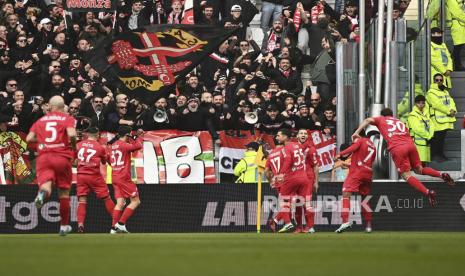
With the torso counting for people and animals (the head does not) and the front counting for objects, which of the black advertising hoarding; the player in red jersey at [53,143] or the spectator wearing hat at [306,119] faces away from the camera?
the player in red jersey

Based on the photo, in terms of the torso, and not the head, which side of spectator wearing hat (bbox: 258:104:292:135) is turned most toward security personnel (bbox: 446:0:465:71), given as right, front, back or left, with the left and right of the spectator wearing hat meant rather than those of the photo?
left

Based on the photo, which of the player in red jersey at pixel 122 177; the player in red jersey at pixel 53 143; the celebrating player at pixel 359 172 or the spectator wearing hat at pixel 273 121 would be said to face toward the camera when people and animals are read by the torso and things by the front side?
the spectator wearing hat

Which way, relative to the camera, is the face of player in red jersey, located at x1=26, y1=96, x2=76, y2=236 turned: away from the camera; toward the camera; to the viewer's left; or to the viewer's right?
away from the camera

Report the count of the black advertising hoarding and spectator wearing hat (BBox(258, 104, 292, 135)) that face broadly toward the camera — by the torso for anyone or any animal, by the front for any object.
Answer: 2

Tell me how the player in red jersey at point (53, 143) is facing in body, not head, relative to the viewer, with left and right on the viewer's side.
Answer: facing away from the viewer
